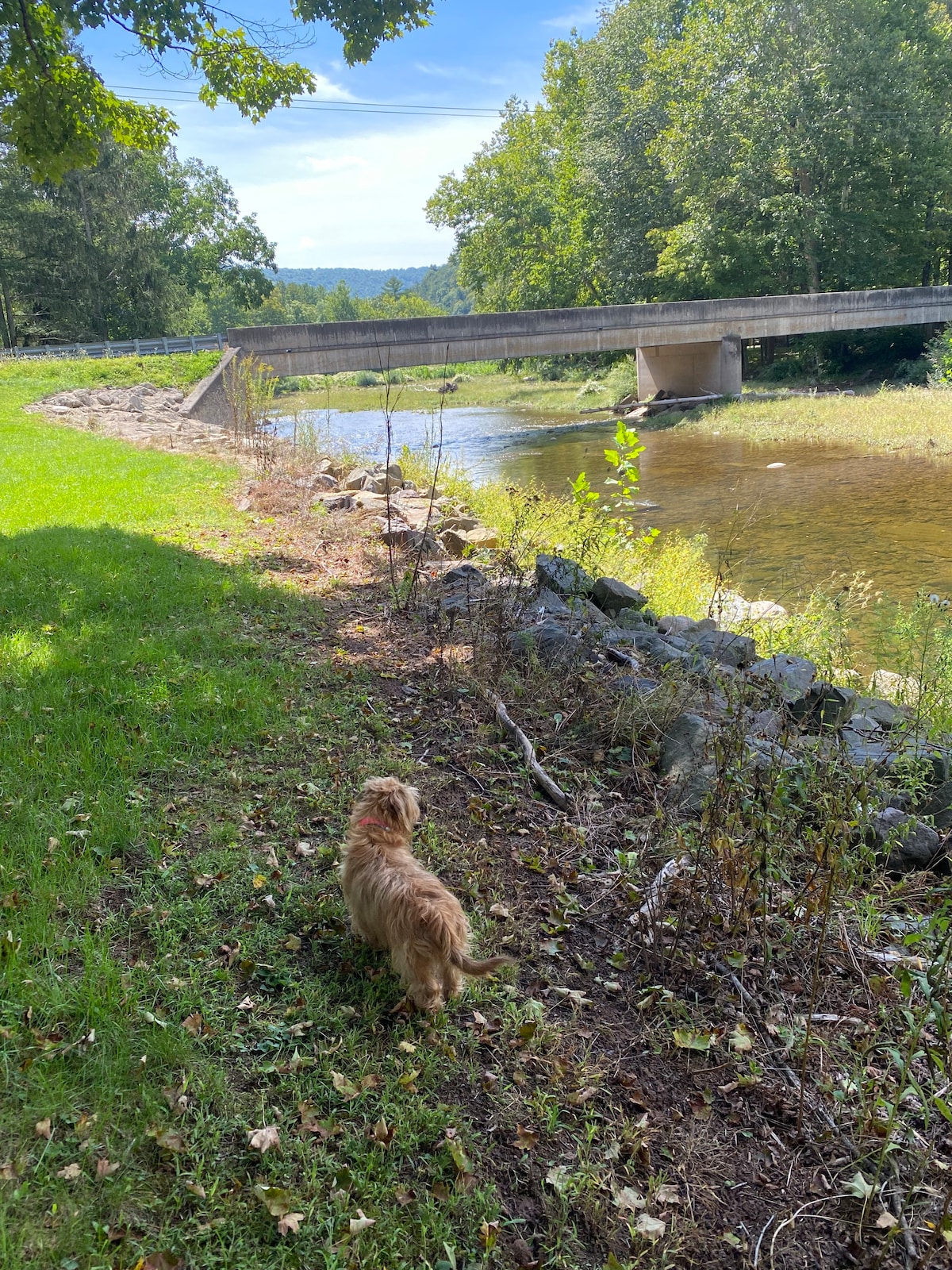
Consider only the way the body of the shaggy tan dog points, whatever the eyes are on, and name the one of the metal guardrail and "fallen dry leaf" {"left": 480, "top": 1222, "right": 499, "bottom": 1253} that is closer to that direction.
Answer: the metal guardrail

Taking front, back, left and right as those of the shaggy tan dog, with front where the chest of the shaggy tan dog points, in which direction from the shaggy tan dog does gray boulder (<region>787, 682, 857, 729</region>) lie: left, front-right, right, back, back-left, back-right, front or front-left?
right

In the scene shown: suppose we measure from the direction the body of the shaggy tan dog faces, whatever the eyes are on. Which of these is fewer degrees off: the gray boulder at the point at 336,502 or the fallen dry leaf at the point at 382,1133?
the gray boulder

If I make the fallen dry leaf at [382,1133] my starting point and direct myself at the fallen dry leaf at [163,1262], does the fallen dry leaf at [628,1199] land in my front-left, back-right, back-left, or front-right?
back-left

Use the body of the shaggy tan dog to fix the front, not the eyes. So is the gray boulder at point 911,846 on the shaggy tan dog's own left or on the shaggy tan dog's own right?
on the shaggy tan dog's own right

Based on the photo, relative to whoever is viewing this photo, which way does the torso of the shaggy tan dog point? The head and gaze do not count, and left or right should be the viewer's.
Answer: facing away from the viewer and to the left of the viewer

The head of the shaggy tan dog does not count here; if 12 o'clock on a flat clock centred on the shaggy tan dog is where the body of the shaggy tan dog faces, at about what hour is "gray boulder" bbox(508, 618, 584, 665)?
The gray boulder is roughly at 2 o'clock from the shaggy tan dog.

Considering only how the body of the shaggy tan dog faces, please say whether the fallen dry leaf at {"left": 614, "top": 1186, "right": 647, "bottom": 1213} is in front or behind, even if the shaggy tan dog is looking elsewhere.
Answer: behind

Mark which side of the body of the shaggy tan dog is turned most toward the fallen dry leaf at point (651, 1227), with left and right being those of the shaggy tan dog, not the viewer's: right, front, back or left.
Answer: back

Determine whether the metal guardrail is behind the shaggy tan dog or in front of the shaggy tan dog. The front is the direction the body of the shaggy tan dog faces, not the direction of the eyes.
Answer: in front

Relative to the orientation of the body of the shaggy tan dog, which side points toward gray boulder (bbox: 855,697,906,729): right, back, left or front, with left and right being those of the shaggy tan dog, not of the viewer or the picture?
right
